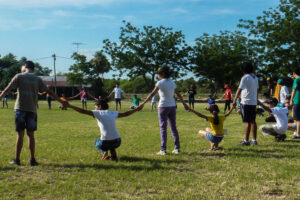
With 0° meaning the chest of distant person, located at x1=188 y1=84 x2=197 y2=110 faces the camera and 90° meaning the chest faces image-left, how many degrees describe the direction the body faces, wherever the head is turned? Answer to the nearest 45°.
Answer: approximately 0°

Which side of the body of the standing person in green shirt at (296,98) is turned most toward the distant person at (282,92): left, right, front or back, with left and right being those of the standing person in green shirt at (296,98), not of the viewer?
right

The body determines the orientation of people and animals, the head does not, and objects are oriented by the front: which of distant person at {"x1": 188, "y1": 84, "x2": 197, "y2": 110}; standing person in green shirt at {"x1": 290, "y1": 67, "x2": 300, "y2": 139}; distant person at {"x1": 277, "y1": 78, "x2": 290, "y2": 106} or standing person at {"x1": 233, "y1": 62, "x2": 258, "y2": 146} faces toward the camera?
distant person at {"x1": 188, "y1": 84, "x2": 197, "y2": 110}

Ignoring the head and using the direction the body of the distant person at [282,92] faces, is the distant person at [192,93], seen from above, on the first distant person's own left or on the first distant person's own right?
on the first distant person's own right

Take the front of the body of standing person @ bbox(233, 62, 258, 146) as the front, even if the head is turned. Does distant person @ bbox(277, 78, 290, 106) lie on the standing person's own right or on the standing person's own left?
on the standing person's own right

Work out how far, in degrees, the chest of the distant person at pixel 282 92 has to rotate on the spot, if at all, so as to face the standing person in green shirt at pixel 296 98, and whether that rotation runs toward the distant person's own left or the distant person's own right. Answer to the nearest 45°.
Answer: approximately 90° to the distant person's own left

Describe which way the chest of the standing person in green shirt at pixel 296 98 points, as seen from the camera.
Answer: to the viewer's left

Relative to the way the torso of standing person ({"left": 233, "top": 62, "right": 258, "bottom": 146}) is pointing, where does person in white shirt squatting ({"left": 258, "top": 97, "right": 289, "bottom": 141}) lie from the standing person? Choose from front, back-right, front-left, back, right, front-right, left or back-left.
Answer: right

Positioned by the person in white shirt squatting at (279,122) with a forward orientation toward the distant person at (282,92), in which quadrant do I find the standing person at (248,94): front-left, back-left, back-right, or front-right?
back-left
